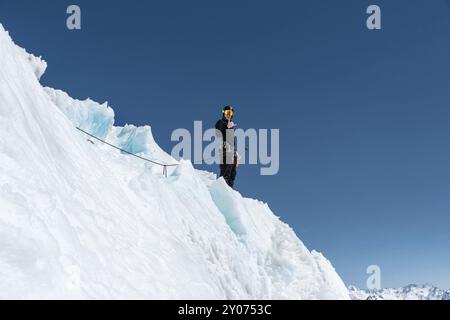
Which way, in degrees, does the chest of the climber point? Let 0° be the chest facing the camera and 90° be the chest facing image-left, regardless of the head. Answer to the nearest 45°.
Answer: approximately 315°
